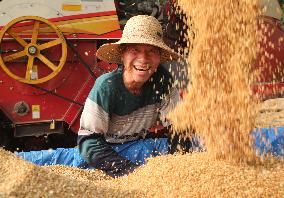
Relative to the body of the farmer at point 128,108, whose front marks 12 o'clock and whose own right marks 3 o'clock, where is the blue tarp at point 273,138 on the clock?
The blue tarp is roughly at 10 o'clock from the farmer.

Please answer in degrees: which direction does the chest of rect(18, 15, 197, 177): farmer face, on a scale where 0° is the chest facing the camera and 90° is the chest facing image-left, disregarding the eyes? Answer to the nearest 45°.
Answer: approximately 315°
